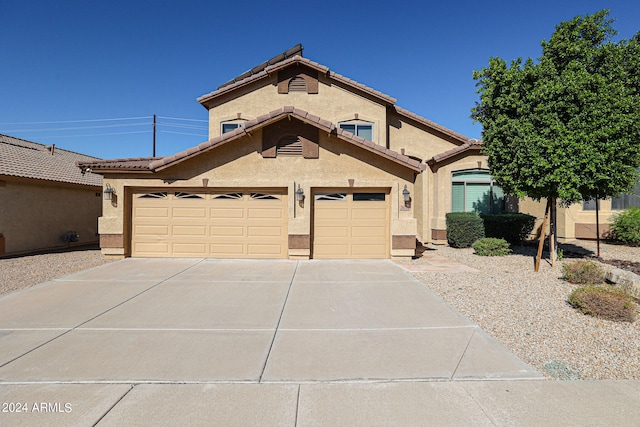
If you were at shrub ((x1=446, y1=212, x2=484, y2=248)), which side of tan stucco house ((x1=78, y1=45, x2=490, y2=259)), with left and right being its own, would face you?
left

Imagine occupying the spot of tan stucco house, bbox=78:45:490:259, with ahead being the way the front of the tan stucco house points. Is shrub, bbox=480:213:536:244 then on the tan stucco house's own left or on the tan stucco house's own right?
on the tan stucco house's own left

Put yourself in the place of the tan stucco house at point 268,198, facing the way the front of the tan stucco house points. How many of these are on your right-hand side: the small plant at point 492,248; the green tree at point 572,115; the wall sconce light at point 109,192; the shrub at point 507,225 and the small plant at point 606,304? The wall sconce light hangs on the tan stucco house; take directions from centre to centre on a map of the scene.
1

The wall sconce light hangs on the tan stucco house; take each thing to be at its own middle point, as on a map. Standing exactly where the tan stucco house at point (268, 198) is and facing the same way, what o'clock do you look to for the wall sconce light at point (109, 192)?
The wall sconce light is roughly at 3 o'clock from the tan stucco house.

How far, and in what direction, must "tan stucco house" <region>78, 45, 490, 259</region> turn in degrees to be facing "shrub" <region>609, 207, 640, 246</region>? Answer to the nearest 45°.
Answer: approximately 90° to its left

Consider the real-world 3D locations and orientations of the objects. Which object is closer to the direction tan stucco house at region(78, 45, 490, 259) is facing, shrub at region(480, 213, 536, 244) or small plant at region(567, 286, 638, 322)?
the small plant

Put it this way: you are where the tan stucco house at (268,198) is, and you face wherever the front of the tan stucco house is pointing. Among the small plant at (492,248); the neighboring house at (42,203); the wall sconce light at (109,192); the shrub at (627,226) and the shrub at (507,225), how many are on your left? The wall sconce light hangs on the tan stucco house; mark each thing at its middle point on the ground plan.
3

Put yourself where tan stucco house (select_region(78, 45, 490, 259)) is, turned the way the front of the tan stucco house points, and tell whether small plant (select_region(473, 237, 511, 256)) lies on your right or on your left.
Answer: on your left

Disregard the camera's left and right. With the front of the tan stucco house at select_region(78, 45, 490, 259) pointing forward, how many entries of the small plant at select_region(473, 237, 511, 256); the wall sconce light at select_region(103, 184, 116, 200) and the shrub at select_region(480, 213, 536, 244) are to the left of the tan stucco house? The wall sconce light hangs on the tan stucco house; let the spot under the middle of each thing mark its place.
2

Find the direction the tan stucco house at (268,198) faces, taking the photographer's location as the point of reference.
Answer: facing the viewer

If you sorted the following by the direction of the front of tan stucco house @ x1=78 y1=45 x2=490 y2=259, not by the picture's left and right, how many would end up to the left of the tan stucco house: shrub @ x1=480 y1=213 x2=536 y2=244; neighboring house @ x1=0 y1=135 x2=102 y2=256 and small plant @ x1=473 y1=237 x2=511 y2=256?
2

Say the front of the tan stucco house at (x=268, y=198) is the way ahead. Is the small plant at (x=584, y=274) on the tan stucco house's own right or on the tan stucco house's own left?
on the tan stucco house's own left

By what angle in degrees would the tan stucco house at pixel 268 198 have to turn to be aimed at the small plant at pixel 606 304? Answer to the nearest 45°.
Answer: approximately 45° to its left

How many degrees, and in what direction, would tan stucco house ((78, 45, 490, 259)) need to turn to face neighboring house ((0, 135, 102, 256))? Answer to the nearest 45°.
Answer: approximately 90° to its right
